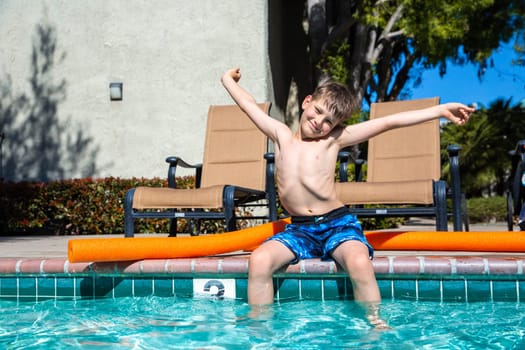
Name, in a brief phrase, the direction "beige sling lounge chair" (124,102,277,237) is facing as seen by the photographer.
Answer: facing the viewer and to the left of the viewer

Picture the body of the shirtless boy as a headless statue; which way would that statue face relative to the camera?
toward the camera

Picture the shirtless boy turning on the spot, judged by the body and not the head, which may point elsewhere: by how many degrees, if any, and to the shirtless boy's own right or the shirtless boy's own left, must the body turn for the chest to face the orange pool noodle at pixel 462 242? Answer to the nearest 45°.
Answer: approximately 135° to the shirtless boy's own left

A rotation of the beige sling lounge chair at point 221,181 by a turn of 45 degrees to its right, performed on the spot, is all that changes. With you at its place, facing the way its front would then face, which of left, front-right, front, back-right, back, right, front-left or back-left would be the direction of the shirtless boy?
left

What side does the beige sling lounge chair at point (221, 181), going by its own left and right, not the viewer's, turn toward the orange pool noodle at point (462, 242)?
left

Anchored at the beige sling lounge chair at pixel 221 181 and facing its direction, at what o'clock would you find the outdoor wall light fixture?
The outdoor wall light fixture is roughly at 4 o'clock from the beige sling lounge chair.

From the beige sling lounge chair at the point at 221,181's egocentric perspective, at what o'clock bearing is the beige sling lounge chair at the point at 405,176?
the beige sling lounge chair at the point at 405,176 is roughly at 8 o'clock from the beige sling lounge chair at the point at 221,181.

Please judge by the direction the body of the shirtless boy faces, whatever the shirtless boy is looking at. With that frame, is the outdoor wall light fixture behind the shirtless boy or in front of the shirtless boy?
behind

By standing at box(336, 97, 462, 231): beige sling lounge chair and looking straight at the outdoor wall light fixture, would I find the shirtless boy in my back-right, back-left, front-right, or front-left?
back-left
